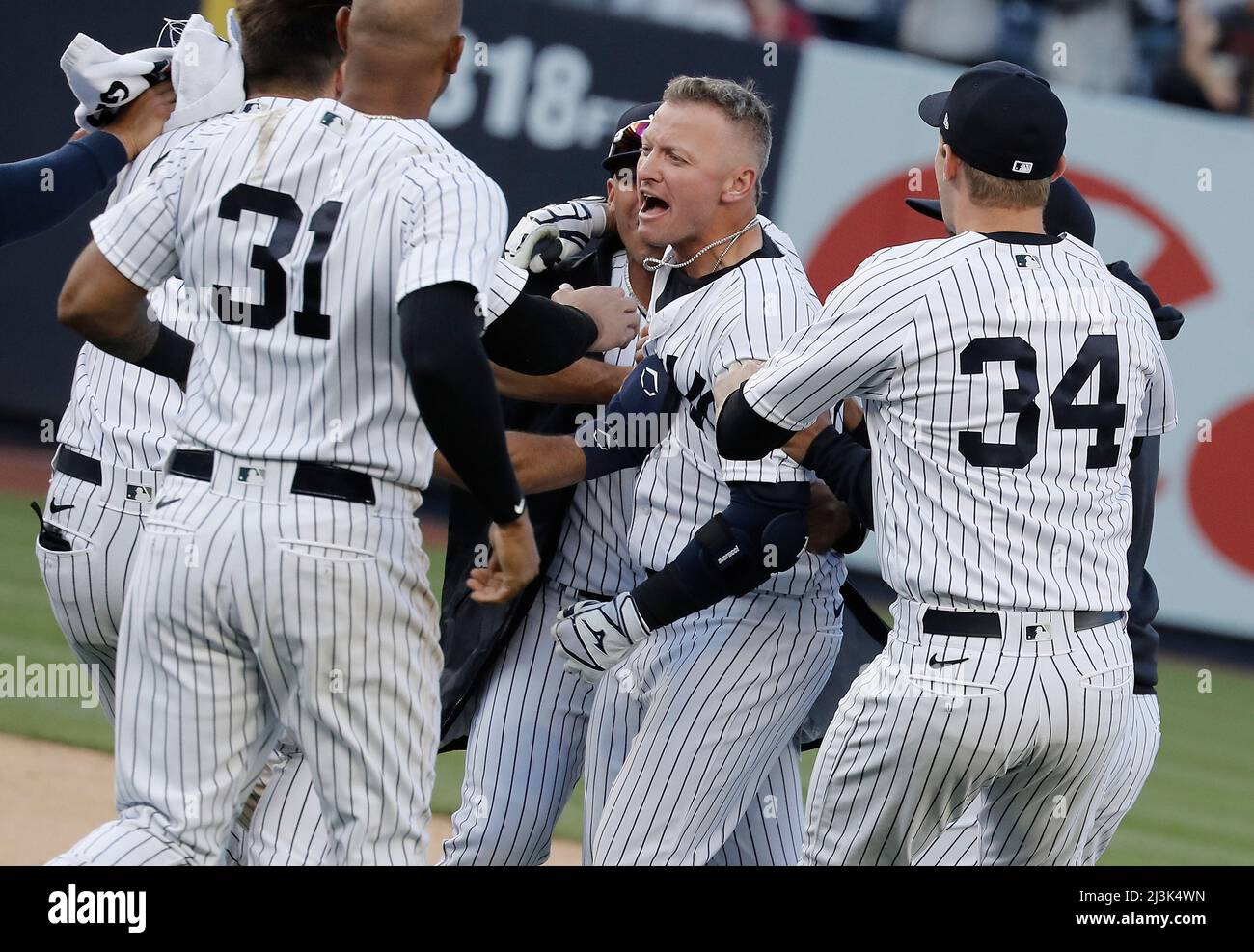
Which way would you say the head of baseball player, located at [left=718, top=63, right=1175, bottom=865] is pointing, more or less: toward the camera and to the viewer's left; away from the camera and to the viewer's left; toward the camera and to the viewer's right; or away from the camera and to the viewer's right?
away from the camera and to the viewer's left

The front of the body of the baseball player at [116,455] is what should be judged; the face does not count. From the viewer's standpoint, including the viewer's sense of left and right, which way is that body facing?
facing away from the viewer and to the right of the viewer

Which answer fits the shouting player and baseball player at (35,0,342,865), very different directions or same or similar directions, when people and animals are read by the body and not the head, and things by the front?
very different directions

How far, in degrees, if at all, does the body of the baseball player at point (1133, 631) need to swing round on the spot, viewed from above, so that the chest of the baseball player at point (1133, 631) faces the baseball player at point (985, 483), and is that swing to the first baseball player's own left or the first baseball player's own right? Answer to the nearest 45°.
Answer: approximately 45° to the first baseball player's own left

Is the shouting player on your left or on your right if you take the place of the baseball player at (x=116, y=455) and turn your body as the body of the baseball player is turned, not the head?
on your right

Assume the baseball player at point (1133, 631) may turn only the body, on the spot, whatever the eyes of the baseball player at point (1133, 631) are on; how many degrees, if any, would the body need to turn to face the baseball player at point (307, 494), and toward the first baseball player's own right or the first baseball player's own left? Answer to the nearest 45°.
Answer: approximately 45° to the first baseball player's own left

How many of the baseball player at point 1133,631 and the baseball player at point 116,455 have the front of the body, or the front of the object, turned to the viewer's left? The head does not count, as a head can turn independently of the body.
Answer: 1

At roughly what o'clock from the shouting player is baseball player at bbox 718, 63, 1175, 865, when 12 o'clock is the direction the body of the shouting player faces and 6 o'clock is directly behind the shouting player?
The baseball player is roughly at 9 o'clock from the shouting player.

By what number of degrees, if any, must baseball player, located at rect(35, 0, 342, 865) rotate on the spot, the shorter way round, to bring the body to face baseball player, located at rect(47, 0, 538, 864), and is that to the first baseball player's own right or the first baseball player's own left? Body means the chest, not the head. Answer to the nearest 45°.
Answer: approximately 135° to the first baseball player's own right

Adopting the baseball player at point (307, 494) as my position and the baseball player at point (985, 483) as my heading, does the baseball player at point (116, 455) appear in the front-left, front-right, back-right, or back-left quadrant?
back-left

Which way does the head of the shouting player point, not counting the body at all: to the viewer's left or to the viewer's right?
to the viewer's left

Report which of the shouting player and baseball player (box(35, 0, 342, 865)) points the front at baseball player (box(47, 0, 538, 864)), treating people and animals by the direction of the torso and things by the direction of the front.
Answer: the shouting player

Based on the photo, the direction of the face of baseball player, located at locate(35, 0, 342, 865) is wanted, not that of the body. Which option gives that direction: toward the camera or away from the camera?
away from the camera
